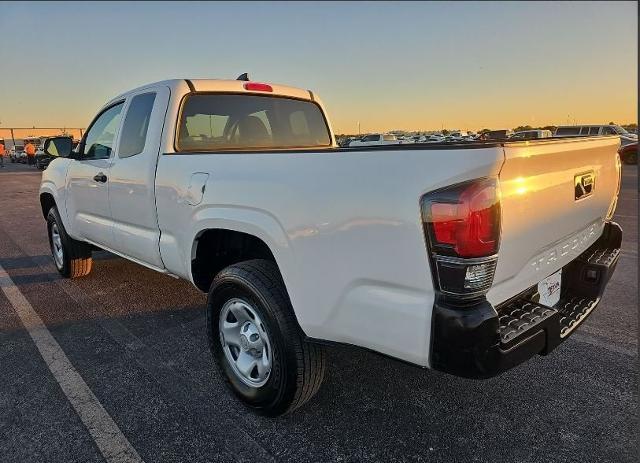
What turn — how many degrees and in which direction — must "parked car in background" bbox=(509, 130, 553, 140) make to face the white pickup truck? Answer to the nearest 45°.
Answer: approximately 90° to its left

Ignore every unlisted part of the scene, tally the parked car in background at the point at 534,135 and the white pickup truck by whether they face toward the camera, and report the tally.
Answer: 0

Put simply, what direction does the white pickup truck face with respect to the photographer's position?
facing away from the viewer and to the left of the viewer

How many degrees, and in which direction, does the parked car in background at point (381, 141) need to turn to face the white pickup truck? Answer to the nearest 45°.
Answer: approximately 90° to its left

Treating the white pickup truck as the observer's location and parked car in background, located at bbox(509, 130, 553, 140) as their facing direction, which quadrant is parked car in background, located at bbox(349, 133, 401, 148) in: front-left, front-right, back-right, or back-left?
front-left

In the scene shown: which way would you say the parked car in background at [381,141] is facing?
to the viewer's left

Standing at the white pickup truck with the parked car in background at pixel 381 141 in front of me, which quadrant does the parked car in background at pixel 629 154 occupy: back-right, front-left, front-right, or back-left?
front-right

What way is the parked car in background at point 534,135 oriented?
to the viewer's left
